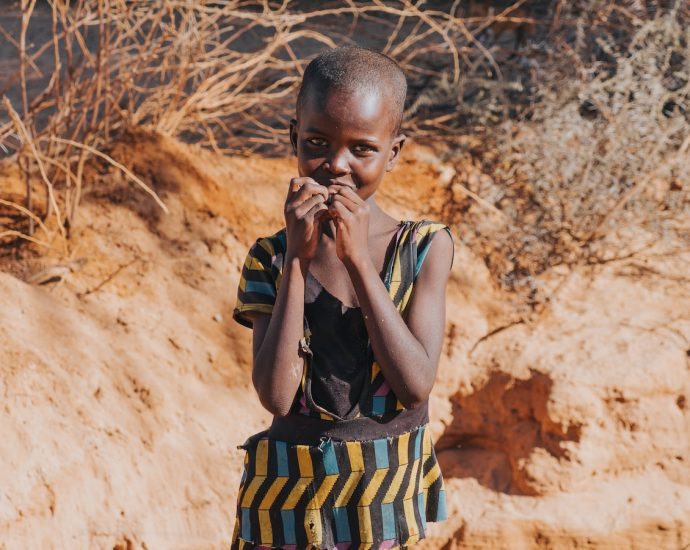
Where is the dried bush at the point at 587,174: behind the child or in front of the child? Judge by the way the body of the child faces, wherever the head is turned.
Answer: behind

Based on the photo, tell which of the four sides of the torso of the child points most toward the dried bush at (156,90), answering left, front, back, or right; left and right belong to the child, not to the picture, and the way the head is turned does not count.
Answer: back

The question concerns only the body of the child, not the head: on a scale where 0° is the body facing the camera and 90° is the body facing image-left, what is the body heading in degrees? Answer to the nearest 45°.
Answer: approximately 0°
